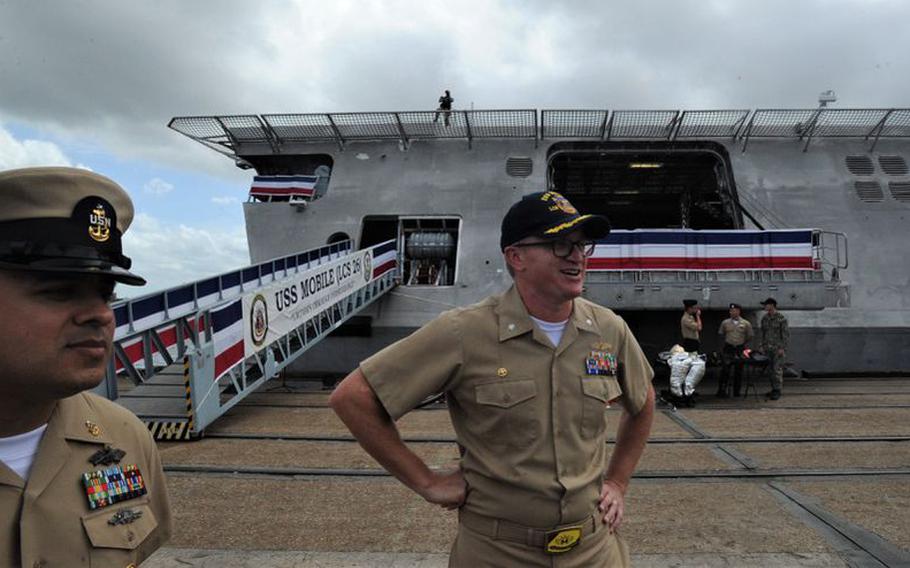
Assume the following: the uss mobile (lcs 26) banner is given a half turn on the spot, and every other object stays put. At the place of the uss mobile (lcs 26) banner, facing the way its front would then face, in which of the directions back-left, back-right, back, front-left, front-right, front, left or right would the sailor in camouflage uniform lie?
back-right

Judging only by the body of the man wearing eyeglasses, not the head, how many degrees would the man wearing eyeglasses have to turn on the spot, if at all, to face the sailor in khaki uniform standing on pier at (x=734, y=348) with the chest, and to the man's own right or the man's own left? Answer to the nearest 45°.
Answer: approximately 90° to the man's own left

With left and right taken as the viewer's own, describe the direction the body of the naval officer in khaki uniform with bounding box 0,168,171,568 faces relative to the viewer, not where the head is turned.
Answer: facing the viewer and to the right of the viewer

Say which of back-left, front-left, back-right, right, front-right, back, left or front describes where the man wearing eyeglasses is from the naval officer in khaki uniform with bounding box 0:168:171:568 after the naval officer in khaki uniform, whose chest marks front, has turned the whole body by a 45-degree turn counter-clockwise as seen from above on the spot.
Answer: front

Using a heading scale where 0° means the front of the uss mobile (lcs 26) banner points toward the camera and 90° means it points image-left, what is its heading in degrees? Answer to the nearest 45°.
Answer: approximately 315°

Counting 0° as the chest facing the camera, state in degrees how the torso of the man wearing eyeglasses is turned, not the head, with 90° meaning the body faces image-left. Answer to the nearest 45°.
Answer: approximately 315°

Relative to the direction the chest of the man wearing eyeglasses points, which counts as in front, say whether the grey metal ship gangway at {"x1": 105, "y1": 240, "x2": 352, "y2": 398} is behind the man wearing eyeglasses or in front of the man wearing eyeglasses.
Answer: behind

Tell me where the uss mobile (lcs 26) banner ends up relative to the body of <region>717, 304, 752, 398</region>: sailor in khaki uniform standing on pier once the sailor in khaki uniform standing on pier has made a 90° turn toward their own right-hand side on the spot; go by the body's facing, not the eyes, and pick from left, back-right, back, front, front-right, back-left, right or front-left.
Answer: front-left

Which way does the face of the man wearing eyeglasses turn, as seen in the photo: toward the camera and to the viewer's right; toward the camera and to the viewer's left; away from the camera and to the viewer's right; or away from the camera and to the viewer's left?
toward the camera and to the viewer's right

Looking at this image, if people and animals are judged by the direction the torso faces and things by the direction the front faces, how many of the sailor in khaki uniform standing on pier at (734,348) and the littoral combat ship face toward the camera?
1

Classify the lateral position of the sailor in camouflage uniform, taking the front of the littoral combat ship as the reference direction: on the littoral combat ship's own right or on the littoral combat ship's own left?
on the littoral combat ship's own right
